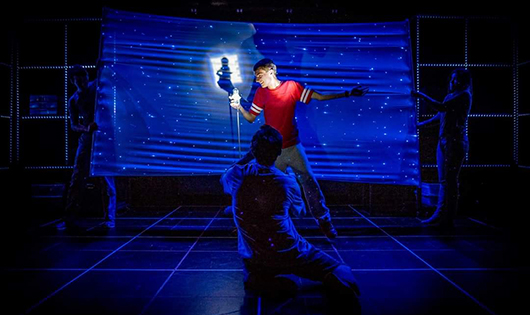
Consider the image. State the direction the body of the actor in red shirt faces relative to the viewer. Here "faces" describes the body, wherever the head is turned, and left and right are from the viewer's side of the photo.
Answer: facing the viewer and to the left of the viewer

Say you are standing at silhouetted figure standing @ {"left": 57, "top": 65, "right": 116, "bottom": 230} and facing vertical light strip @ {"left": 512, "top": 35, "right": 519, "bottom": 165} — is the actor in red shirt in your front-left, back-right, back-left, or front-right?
front-right

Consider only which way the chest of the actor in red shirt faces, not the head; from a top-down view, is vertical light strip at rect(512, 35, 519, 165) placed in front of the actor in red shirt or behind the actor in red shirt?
behind

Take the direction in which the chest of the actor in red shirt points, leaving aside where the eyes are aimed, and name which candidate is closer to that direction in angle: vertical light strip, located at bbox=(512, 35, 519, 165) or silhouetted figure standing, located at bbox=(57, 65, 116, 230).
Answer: the silhouetted figure standing

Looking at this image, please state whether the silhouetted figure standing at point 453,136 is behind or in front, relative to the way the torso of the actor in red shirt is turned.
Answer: behind
